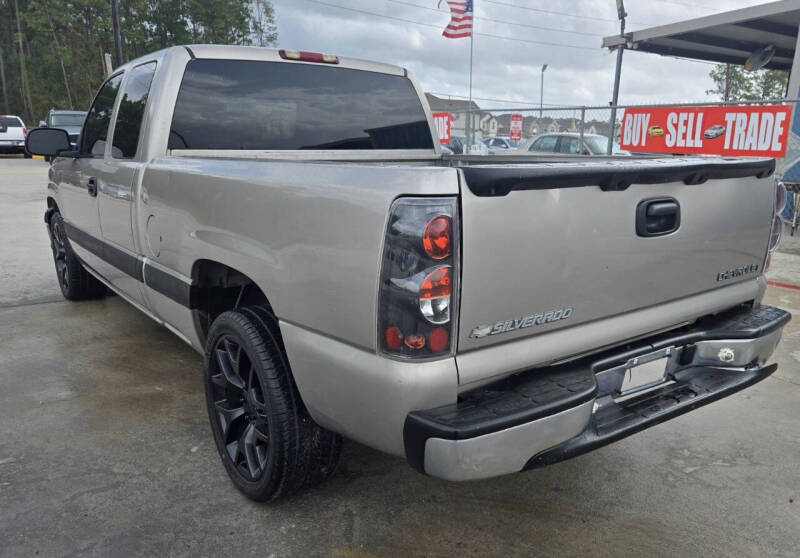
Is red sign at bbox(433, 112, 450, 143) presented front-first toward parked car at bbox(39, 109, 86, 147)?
no

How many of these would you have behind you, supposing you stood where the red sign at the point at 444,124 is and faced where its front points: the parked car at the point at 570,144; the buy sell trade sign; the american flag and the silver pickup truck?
1

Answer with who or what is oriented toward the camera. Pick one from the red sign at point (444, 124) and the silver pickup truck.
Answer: the red sign

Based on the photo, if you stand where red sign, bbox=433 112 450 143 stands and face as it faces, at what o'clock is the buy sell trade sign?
The buy sell trade sign is roughly at 11 o'clock from the red sign.

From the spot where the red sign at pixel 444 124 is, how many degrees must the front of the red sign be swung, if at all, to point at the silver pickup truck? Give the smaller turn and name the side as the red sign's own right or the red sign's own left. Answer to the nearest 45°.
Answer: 0° — it already faces it

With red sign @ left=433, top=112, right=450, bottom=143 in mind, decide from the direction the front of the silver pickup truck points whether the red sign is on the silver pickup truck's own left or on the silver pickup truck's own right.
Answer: on the silver pickup truck's own right

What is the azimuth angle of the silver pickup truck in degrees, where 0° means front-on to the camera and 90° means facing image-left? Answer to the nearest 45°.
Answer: approximately 135°

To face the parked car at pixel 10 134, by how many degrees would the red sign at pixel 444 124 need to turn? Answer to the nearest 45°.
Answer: approximately 135° to its right

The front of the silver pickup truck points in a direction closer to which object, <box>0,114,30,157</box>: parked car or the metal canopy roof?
the parked car

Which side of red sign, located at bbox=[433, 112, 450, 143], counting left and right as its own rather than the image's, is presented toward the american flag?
back

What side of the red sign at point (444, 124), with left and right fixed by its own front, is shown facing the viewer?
front

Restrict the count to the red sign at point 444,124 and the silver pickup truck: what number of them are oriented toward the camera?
1
